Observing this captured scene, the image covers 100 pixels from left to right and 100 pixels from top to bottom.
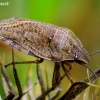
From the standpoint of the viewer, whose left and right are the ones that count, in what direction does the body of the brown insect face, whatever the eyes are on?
facing to the right of the viewer
